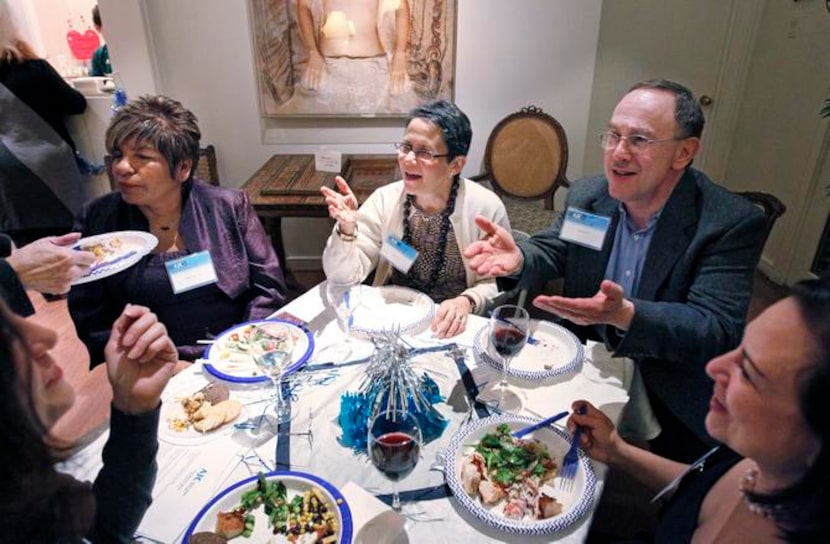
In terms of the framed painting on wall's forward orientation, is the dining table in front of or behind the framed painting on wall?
in front

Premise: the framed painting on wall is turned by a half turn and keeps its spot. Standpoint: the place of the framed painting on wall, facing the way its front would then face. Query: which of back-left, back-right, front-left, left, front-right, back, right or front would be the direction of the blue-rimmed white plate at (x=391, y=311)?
back

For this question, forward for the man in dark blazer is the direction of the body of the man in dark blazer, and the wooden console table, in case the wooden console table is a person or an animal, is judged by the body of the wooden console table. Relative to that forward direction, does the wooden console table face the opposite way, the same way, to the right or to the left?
to the left

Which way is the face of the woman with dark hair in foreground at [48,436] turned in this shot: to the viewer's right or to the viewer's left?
to the viewer's right

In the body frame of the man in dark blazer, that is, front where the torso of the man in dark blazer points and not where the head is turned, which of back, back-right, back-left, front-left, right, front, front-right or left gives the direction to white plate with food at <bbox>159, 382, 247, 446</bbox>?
front

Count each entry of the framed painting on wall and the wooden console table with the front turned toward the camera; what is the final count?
2

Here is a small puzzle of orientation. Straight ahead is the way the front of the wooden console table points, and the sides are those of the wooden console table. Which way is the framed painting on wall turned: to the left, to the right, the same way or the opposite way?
the same way

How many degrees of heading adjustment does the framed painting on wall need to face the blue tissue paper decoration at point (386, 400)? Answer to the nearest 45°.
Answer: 0° — it already faces it

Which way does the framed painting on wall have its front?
toward the camera

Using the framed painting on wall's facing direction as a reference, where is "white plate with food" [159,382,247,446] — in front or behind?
in front

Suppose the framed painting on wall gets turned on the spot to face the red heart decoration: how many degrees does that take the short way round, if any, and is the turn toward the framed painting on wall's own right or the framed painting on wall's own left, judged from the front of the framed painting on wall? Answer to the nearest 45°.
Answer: approximately 135° to the framed painting on wall's own right

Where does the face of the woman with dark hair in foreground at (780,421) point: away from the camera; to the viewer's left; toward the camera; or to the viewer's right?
to the viewer's left

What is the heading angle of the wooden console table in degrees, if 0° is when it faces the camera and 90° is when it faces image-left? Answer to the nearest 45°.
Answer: approximately 0°

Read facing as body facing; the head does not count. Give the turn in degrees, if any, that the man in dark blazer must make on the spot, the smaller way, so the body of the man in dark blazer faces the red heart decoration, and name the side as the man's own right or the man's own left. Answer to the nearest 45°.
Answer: approximately 90° to the man's own right

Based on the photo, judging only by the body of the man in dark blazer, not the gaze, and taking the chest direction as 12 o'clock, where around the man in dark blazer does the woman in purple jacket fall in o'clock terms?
The woman in purple jacket is roughly at 1 o'clock from the man in dark blazer.

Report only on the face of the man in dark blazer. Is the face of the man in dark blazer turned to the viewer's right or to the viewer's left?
to the viewer's left

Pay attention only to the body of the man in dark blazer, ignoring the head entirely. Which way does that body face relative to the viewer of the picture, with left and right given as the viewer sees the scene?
facing the viewer and to the left of the viewer

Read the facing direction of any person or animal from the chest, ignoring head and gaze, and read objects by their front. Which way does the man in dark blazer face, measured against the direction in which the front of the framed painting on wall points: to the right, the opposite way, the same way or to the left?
to the right

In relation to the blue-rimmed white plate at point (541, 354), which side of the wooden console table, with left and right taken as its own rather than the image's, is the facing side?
front
